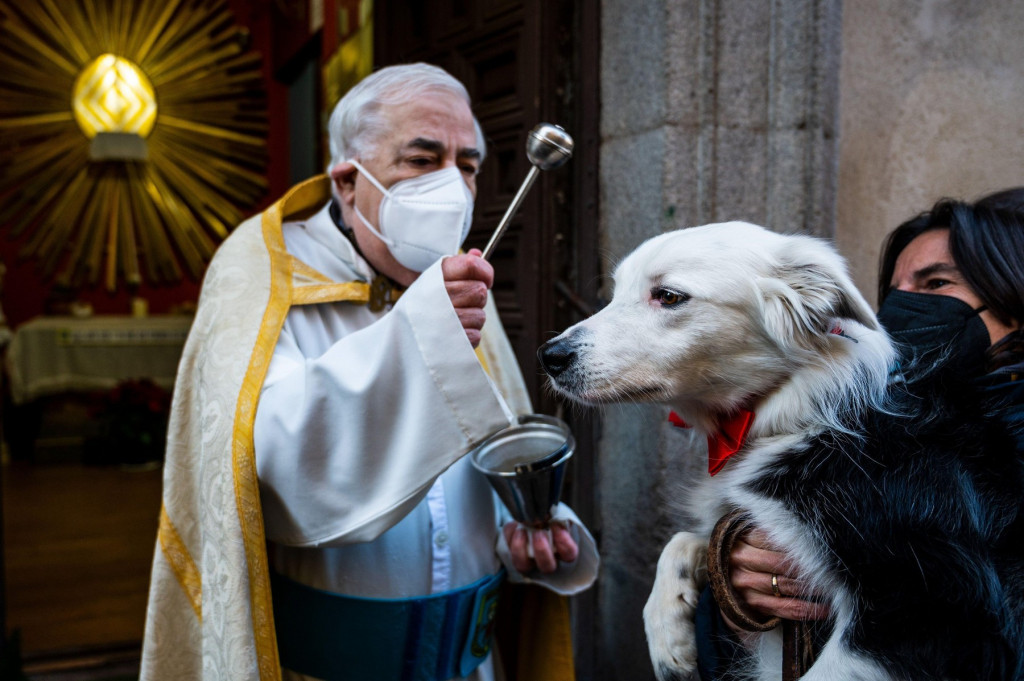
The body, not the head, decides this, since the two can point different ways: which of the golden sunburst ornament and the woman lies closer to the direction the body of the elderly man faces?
the woman

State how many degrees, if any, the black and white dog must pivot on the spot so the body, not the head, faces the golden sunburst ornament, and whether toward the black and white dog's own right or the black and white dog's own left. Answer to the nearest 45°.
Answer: approximately 45° to the black and white dog's own right

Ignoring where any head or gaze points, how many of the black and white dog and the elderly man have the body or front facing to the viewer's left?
1

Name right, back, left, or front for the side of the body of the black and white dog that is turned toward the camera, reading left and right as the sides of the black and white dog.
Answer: left

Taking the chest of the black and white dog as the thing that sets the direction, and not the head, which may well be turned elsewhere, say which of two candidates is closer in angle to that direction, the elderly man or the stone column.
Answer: the elderly man

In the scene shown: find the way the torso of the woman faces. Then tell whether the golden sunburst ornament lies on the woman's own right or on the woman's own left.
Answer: on the woman's own right

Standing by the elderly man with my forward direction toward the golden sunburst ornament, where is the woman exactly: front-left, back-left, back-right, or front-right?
back-right

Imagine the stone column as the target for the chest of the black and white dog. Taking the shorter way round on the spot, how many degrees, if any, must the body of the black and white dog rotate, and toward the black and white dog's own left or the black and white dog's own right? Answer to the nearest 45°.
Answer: approximately 90° to the black and white dog's own right

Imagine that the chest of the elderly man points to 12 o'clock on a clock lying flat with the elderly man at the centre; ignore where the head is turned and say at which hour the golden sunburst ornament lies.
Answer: The golden sunburst ornament is roughly at 7 o'clock from the elderly man.

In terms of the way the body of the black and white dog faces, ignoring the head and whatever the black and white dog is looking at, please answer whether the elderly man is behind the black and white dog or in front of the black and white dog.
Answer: in front

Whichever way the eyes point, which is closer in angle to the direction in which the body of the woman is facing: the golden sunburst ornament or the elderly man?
the elderly man

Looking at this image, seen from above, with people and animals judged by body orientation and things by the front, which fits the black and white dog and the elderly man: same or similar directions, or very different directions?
very different directions

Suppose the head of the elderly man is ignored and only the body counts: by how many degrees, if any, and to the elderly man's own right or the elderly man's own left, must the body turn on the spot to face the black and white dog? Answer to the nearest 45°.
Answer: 0° — they already face it

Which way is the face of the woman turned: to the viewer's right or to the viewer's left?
to the viewer's left

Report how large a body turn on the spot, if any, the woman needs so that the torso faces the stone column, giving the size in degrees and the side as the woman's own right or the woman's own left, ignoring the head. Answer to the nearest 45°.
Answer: approximately 90° to the woman's own right
